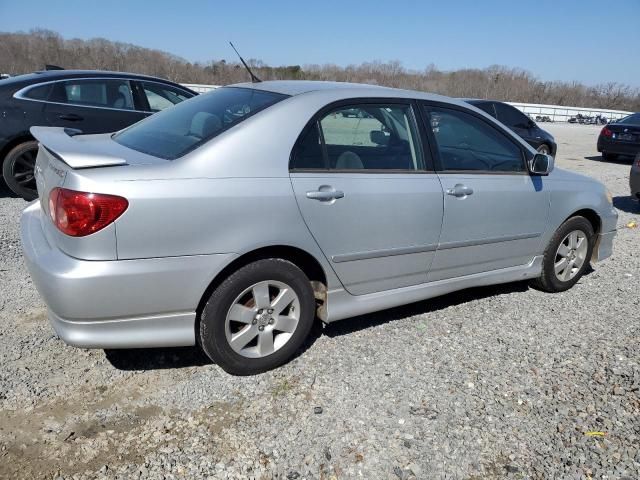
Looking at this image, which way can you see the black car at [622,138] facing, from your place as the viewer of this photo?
facing away from the viewer and to the right of the viewer

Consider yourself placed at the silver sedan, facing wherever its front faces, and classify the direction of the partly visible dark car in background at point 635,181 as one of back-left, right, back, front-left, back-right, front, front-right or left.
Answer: front

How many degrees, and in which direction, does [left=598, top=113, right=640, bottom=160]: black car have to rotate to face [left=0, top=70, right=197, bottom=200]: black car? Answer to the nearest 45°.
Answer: approximately 180°

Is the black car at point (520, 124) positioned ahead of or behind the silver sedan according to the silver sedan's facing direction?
ahead

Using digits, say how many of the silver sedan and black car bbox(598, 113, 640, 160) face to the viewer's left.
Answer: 0

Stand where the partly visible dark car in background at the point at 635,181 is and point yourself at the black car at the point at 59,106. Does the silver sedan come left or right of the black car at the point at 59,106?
left

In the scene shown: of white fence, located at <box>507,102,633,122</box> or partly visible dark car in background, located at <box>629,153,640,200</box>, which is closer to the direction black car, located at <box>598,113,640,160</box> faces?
the white fence

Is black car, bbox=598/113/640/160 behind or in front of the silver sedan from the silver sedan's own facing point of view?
in front

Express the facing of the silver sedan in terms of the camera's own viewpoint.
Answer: facing away from the viewer and to the right of the viewer

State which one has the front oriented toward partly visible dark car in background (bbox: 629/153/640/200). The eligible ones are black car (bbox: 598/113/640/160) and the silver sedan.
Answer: the silver sedan

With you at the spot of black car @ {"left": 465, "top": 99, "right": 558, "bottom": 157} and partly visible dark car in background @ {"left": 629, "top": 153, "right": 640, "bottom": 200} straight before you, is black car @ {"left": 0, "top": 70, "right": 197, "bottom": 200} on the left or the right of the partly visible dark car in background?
right

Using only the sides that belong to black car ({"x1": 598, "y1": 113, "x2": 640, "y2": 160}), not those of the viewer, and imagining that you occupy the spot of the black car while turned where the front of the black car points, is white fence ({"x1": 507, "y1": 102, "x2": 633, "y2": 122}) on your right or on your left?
on your left
